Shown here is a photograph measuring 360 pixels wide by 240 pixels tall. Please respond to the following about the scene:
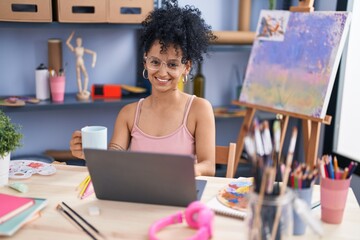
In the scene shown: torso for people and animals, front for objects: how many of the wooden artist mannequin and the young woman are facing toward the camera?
2

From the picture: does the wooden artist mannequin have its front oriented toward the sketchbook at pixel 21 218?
yes

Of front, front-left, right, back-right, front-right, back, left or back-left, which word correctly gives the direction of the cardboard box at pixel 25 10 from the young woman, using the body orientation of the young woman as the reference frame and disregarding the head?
back-right

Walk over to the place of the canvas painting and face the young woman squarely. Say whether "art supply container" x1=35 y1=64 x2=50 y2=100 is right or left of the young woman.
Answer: right

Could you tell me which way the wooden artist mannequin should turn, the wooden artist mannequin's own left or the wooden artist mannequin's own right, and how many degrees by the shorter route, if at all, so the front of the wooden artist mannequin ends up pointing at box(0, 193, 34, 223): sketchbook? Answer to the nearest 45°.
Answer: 0° — it already faces it

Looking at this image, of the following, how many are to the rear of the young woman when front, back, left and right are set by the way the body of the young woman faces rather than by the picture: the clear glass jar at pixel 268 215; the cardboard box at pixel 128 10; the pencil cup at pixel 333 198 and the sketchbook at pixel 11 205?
1

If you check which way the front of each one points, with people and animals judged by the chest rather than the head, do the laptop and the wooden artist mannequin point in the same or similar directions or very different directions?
very different directions

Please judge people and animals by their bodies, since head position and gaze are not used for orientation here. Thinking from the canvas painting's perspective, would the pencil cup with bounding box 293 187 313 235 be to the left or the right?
on its left

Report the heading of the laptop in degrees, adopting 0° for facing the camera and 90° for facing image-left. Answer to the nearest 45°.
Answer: approximately 180°

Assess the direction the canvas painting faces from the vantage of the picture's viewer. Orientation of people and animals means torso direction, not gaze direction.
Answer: facing the viewer and to the left of the viewer

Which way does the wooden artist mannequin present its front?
toward the camera

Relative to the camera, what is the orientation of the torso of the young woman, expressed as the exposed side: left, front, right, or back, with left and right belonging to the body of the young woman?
front

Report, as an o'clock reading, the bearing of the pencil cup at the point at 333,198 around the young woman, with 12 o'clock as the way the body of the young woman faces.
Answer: The pencil cup is roughly at 11 o'clock from the young woman.
